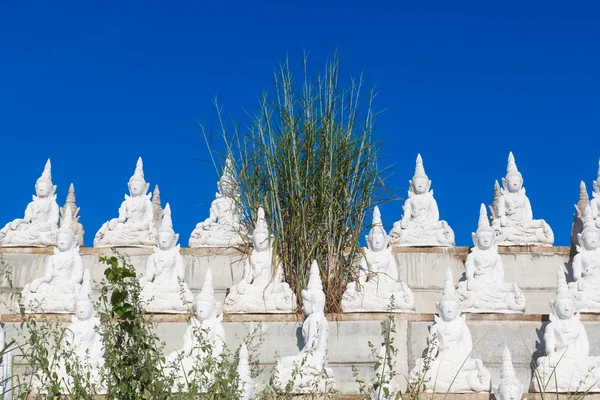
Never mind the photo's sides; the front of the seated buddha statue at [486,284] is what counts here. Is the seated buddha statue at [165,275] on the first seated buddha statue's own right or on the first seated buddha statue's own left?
on the first seated buddha statue's own right

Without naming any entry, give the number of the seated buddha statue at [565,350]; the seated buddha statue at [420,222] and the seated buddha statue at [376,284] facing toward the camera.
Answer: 3

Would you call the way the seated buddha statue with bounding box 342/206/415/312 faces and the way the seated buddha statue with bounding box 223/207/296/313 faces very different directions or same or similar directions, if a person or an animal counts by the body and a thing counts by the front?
same or similar directions

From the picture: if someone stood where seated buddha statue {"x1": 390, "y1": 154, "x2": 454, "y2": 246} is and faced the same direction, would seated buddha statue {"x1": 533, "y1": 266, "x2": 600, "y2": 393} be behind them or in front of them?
in front

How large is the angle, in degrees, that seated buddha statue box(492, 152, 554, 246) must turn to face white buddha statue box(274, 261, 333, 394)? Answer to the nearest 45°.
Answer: approximately 90° to its right

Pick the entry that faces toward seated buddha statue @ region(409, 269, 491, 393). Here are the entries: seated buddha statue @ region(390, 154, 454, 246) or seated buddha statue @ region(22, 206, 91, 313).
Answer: seated buddha statue @ region(390, 154, 454, 246)

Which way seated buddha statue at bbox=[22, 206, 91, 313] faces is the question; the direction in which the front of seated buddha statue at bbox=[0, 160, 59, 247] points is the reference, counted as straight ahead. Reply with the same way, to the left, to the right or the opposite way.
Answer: the same way

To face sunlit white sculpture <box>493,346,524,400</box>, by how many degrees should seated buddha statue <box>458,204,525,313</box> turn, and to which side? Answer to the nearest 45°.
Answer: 0° — it already faces it

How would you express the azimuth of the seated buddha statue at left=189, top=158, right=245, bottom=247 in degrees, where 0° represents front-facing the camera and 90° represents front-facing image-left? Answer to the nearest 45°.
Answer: approximately 45°

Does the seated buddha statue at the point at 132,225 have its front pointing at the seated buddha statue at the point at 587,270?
no

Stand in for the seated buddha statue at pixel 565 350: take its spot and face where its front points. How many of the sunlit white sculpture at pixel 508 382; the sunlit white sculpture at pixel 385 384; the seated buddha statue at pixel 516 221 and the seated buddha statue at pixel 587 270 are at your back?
2

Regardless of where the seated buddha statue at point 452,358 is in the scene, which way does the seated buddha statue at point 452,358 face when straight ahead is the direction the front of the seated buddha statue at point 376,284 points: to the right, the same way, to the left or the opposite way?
the same way

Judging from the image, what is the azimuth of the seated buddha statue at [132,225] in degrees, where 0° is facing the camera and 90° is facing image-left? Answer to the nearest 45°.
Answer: approximately 45°

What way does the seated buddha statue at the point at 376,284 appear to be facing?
toward the camera

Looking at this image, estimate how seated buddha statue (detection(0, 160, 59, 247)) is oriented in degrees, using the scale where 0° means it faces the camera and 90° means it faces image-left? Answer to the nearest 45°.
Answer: approximately 45°

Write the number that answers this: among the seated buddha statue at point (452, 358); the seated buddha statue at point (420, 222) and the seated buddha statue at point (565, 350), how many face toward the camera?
3

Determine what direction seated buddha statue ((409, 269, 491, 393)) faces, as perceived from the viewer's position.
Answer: facing the viewer

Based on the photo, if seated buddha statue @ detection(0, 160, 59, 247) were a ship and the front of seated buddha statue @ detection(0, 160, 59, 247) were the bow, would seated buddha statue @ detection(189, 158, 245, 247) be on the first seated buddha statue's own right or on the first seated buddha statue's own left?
on the first seated buddha statue's own left

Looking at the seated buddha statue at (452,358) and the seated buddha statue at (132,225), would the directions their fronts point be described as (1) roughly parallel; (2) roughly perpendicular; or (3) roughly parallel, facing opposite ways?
roughly parallel

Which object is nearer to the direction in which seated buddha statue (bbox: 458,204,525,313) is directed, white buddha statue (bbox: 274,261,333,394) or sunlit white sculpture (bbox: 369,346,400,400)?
the sunlit white sculpture

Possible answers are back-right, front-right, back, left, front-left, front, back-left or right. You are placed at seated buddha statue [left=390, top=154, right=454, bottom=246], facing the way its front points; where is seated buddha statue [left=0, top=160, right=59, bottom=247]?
right

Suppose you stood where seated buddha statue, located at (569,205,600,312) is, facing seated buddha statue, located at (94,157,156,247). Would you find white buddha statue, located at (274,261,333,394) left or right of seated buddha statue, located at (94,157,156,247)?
left
